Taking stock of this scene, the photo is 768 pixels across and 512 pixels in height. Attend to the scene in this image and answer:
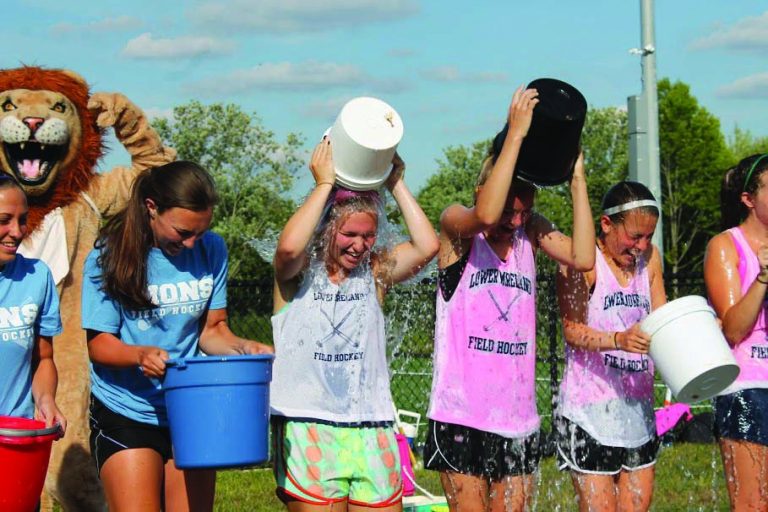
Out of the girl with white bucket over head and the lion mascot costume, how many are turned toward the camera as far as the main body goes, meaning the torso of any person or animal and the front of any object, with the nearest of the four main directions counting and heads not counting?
2

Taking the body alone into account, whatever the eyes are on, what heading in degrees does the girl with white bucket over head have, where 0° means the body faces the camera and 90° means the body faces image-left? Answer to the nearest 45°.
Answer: approximately 0°

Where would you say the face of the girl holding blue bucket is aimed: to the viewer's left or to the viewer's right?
to the viewer's right

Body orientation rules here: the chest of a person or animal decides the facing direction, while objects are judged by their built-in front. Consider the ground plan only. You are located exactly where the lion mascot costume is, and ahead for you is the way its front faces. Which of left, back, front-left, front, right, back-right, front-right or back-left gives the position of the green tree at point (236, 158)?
back

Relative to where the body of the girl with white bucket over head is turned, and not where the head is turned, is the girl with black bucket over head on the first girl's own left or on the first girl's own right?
on the first girl's own left

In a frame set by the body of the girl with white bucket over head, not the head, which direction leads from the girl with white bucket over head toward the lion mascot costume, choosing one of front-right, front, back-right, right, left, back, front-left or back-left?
back-right

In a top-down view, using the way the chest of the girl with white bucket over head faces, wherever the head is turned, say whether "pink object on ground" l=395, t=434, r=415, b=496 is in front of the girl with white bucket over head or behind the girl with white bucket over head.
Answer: behind

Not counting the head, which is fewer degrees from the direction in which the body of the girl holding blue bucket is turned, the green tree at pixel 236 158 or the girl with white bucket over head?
the girl with white bucket over head

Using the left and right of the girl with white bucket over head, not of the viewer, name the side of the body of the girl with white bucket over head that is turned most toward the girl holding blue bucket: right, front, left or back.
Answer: right

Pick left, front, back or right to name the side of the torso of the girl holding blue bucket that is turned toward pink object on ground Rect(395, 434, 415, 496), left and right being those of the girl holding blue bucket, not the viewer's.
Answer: left

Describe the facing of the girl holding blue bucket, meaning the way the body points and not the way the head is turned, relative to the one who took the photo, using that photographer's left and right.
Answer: facing the viewer and to the right of the viewer

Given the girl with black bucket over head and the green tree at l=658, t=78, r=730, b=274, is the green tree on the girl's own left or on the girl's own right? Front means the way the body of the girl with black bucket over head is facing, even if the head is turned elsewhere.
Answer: on the girl's own left
